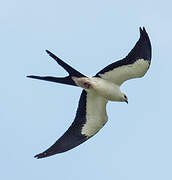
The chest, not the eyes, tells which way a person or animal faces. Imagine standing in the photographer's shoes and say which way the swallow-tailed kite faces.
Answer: facing to the right of the viewer
